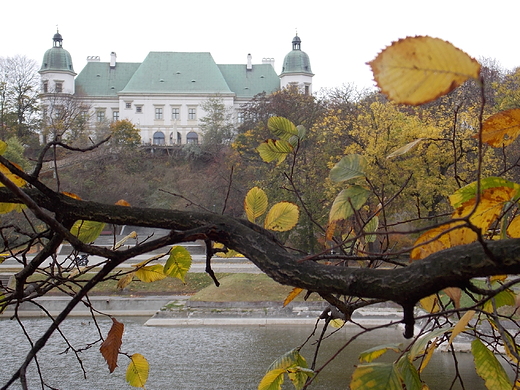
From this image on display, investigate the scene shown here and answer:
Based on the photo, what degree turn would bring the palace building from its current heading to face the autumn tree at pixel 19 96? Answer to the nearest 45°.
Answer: approximately 45° to its right

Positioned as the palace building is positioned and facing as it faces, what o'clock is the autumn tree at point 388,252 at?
The autumn tree is roughly at 12 o'clock from the palace building.

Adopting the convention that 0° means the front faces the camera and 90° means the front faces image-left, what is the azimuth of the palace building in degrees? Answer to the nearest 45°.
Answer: approximately 0°
